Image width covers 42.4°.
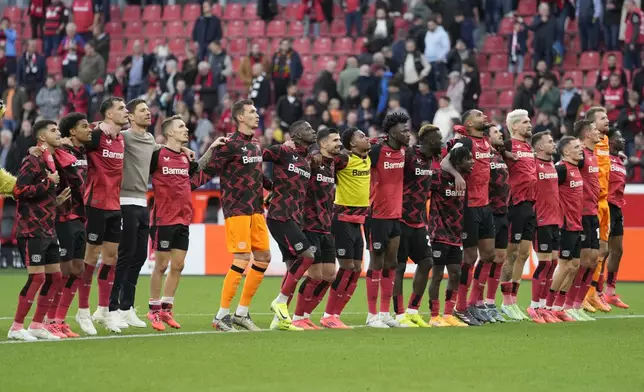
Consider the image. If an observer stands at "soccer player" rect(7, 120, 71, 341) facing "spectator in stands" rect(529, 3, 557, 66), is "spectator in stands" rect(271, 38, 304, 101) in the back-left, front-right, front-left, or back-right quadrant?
front-left

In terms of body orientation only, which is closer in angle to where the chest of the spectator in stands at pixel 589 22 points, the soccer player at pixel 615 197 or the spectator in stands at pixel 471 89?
the soccer player

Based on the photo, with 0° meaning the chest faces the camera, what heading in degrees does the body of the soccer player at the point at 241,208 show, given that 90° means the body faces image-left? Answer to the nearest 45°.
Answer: approximately 315°

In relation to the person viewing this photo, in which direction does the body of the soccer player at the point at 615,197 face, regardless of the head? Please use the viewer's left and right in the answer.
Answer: facing the viewer and to the right of the viewer

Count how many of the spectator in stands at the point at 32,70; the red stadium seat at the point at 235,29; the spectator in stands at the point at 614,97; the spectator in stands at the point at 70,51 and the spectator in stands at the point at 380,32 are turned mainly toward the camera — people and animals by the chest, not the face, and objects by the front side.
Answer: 5

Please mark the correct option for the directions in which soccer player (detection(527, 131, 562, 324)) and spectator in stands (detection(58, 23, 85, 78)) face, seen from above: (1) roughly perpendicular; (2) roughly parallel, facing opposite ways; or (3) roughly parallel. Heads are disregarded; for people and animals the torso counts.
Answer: roughly parallel

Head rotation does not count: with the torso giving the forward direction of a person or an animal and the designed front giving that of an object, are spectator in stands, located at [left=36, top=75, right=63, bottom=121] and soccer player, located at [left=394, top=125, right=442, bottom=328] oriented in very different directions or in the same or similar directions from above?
same or similar directions

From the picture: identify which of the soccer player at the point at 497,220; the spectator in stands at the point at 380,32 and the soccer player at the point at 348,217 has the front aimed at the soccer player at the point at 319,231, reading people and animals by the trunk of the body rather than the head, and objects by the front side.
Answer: the spectator in stands

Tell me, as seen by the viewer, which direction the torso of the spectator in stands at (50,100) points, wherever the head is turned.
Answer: toward the camera

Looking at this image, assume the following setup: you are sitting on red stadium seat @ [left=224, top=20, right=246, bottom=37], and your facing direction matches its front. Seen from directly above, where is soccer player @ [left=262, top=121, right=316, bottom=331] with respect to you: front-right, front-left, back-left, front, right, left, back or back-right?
front

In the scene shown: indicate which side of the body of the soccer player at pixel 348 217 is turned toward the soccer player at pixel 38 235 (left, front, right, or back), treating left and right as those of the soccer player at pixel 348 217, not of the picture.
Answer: right

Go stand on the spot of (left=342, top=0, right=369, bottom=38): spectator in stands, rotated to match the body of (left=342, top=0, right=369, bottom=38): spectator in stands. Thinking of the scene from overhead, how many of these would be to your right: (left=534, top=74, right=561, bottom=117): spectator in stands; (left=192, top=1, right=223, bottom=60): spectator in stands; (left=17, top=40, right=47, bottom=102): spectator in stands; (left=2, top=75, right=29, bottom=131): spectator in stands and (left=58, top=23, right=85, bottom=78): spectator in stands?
4

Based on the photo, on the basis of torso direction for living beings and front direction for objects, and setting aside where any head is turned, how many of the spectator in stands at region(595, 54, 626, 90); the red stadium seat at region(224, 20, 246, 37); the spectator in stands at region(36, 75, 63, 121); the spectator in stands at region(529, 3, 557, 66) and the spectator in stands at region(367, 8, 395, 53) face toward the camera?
5

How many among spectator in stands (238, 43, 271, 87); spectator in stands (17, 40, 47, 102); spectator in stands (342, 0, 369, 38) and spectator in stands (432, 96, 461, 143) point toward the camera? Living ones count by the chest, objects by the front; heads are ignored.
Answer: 4

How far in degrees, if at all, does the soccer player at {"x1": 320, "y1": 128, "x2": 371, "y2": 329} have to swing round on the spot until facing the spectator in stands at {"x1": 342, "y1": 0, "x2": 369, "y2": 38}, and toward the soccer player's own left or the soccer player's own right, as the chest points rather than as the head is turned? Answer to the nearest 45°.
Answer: approximately 135° to the soccer player's own left

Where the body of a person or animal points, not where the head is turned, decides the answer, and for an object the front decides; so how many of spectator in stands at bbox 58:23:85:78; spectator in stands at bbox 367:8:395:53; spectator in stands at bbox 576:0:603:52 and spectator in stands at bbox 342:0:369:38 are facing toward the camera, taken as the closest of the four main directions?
4
